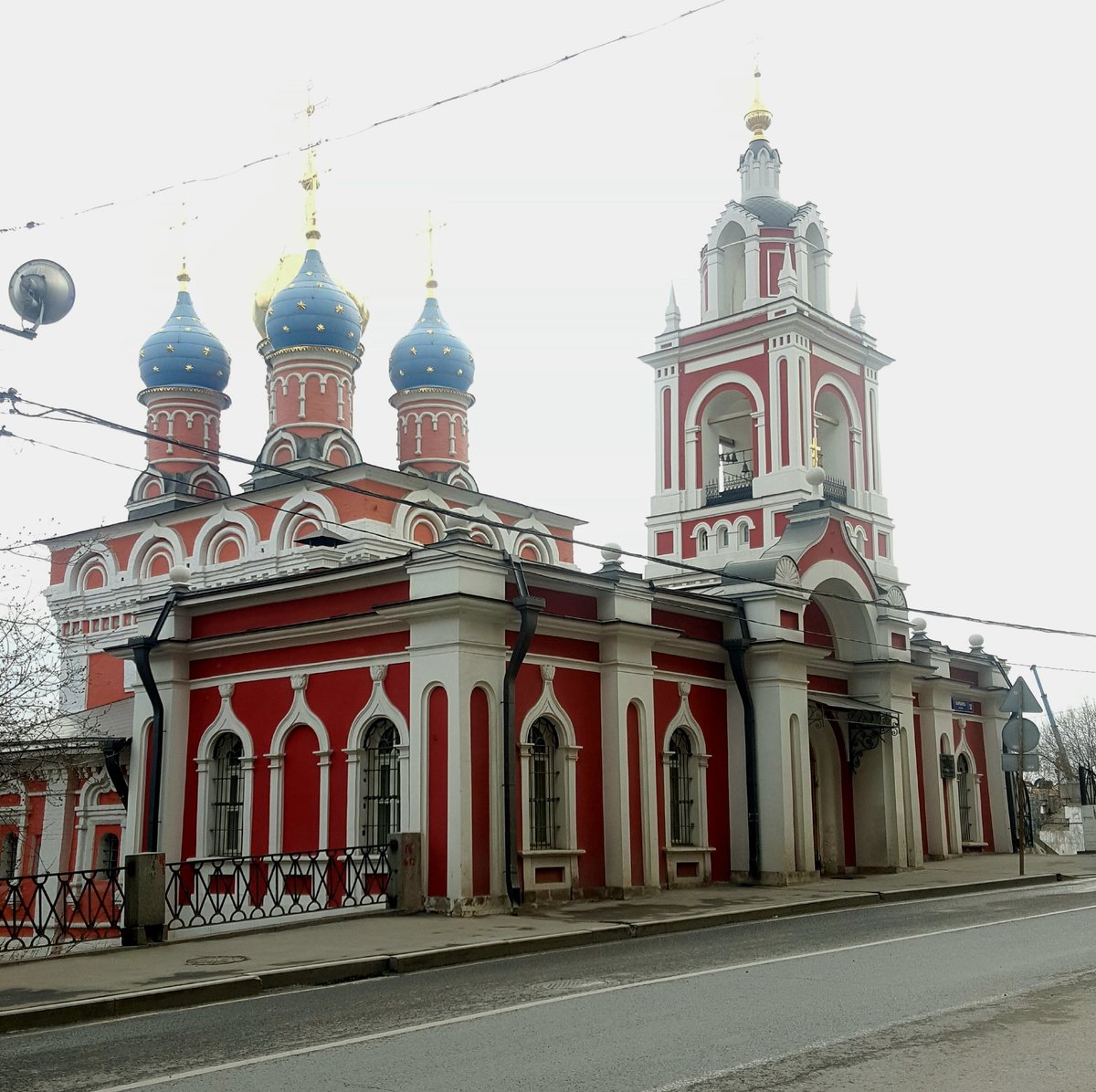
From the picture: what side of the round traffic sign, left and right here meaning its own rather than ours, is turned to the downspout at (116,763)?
left

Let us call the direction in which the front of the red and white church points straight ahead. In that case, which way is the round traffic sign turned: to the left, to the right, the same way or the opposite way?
to the left

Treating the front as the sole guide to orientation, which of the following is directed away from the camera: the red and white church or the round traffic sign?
the round traffic sign

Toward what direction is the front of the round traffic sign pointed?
away from the camera

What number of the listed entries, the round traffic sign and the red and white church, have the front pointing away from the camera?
1

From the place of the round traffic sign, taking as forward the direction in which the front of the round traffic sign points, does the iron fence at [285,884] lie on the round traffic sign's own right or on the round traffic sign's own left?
on the round traffic sign's own left
